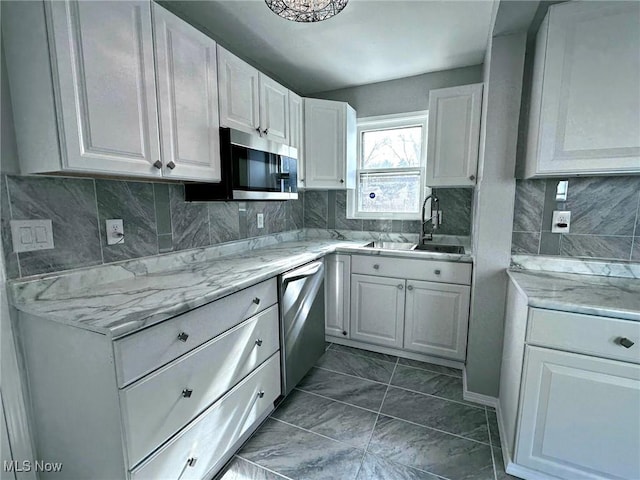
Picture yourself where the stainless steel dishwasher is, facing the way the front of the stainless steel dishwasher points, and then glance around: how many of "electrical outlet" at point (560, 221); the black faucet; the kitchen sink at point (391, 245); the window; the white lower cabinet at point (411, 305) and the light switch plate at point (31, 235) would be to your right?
1

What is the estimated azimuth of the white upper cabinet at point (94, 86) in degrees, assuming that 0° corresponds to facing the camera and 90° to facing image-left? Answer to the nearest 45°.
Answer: approximately 315°

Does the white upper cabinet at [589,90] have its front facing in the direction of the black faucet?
no

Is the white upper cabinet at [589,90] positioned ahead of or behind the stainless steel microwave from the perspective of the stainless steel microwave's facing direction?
ahead

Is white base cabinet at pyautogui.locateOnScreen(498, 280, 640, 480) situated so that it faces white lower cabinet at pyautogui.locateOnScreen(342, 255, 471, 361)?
no

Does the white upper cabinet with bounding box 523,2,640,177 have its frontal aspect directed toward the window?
no

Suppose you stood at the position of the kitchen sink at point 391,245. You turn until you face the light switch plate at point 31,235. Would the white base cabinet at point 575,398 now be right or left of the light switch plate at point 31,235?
left

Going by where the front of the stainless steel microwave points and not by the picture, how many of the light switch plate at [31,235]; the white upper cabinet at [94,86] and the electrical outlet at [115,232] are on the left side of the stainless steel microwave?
0

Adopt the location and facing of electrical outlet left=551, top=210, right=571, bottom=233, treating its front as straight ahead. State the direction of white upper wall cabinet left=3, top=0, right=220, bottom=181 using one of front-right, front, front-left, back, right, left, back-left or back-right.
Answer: front-right

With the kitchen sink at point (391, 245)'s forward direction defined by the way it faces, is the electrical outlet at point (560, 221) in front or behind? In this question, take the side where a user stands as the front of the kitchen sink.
in front

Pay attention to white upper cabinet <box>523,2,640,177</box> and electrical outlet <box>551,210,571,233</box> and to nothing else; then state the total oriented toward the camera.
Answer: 2

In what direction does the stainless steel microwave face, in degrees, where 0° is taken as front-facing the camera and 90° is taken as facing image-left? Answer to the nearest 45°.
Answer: approximately 315°

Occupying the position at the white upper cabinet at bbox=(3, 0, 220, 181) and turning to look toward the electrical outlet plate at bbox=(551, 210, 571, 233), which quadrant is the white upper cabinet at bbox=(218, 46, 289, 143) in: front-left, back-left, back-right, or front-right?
front-left

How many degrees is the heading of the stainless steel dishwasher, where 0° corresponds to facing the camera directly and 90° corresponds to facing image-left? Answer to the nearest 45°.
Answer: approximately 315°

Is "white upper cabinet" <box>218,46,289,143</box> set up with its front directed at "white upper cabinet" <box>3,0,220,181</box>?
no

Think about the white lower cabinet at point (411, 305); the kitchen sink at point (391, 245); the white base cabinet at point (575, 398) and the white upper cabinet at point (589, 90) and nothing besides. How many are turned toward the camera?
4

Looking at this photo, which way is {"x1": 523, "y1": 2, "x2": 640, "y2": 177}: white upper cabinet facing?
toward the camera

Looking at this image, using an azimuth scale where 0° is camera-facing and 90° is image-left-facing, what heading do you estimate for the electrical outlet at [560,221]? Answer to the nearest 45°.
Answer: approximately 0°

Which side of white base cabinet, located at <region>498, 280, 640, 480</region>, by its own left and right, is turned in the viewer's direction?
front
